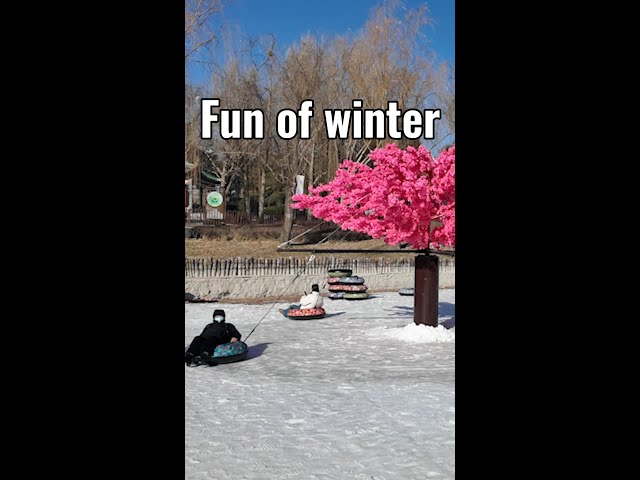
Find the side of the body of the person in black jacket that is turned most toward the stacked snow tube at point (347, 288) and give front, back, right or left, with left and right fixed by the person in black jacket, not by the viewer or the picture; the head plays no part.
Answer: back

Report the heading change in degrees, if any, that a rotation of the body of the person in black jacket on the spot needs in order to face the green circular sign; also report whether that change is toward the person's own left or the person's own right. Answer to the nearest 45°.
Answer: approximately 135° to the person's own right

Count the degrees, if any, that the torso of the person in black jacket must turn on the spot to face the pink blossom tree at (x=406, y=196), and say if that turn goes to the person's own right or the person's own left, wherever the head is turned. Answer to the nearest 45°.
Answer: approximately 135° to the person's own left

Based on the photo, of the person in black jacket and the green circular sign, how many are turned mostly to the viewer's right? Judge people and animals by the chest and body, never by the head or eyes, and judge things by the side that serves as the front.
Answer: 0

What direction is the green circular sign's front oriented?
toward the camera

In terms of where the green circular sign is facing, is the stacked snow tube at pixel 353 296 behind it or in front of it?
in front

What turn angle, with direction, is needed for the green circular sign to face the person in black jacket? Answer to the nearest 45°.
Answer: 0° — it already faces them

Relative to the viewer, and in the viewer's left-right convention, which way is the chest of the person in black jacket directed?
facing the viewer and to the left of the viewer

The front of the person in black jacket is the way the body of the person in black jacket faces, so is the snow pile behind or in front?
behind

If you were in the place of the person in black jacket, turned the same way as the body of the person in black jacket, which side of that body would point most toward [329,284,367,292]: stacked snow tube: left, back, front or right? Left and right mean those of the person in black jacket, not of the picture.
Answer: back
